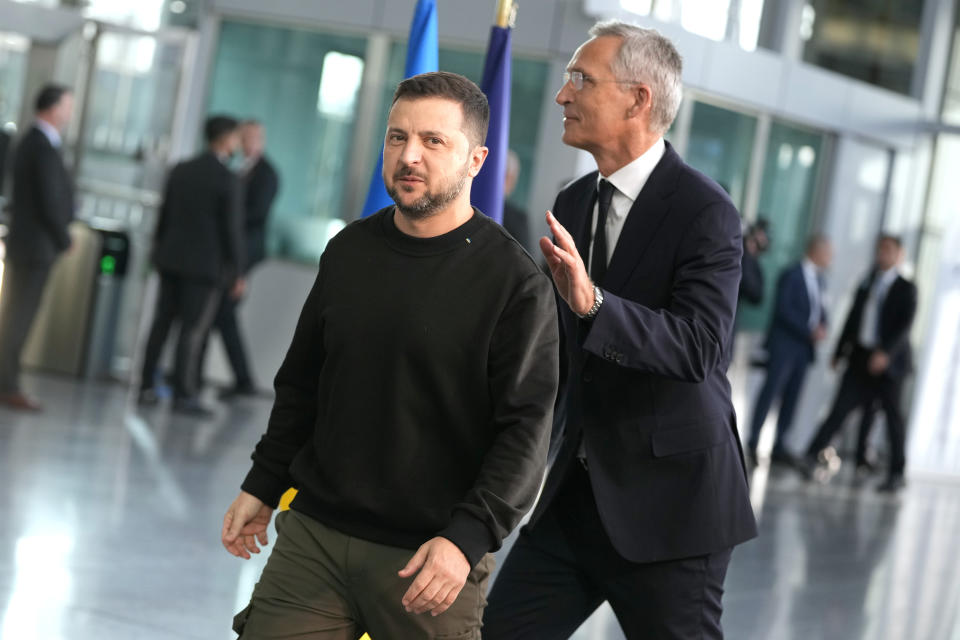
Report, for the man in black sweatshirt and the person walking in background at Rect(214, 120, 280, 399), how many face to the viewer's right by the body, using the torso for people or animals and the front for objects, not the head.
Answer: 0

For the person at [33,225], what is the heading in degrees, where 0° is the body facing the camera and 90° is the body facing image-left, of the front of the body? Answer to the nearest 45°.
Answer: approximately 270°

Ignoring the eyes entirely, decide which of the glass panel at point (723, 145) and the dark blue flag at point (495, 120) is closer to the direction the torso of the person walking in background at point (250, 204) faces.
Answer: the dark blue flag

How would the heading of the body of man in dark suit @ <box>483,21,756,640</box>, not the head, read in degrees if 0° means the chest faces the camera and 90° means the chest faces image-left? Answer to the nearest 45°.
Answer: approximately 45°

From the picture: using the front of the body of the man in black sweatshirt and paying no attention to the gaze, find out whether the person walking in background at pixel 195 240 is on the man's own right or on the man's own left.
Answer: on the man's own right

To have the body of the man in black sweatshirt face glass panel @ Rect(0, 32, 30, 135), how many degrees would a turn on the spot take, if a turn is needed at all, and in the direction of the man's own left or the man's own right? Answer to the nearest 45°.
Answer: approximately 135° to the man's own right

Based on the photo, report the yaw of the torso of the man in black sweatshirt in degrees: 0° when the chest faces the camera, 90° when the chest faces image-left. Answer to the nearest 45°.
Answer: approximately 45°

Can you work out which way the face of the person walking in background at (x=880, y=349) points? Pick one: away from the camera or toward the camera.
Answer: toward the camera

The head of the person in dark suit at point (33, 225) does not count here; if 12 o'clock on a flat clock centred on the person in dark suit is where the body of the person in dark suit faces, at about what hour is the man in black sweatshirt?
The man in black sweatshirt is roughly at 3 o'clock from the person in dark suit.

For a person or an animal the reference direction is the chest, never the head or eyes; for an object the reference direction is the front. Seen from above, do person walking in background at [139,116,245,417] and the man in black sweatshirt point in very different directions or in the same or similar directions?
very different directions

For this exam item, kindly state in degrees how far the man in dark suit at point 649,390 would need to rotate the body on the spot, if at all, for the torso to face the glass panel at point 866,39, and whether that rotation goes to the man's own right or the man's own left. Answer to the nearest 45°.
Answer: approximately 135° to the man's own right
